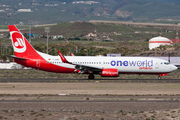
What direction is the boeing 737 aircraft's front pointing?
to the viewer's right
